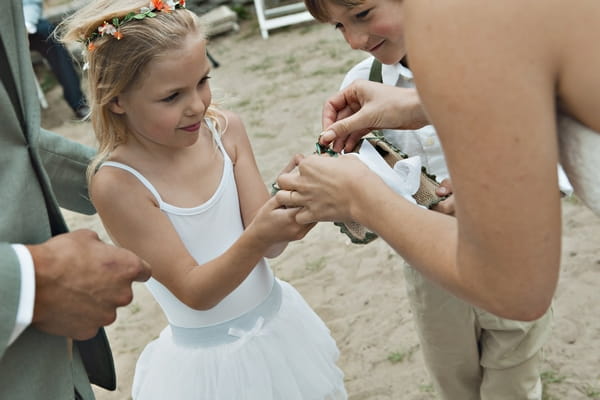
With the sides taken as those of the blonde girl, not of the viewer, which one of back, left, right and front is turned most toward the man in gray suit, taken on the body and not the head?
right

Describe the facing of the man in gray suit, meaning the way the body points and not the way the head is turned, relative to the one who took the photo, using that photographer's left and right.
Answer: facing the viewer and to the right of the viewer

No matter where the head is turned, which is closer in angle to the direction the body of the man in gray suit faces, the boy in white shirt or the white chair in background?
the boy in white shirt

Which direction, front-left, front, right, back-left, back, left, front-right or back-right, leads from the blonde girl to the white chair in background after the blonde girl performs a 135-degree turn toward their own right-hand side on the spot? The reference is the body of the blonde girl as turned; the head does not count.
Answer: right

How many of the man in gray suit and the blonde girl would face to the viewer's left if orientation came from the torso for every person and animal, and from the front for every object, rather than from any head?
0

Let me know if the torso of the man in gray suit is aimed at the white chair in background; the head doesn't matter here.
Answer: no

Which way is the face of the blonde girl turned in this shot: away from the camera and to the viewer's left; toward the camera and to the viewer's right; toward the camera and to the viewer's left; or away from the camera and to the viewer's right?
toward the camera and to the viewer's right
